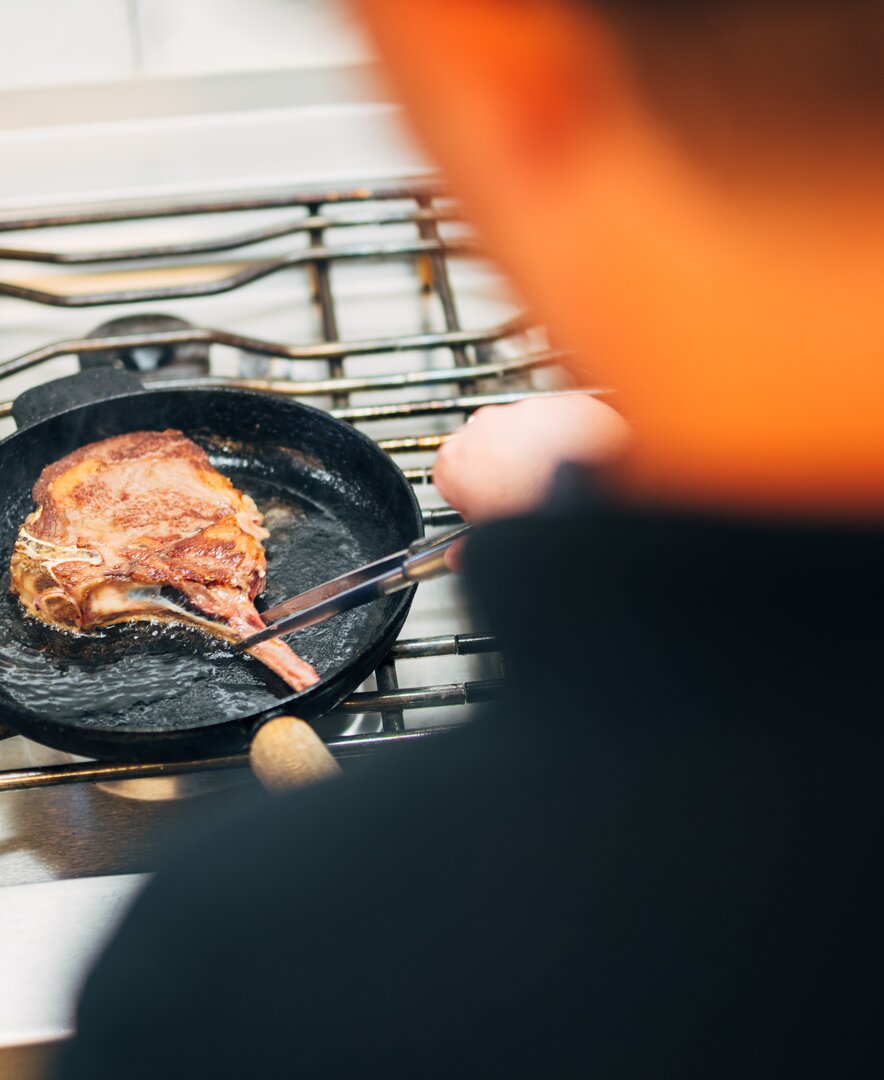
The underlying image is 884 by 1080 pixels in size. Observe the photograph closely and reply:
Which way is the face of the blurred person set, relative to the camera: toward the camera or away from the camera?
away from the camera

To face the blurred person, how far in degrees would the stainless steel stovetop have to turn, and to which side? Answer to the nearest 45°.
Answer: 0° — it already faces them

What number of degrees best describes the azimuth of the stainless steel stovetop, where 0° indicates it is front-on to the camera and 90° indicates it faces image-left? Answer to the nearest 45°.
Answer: approximately 0°
